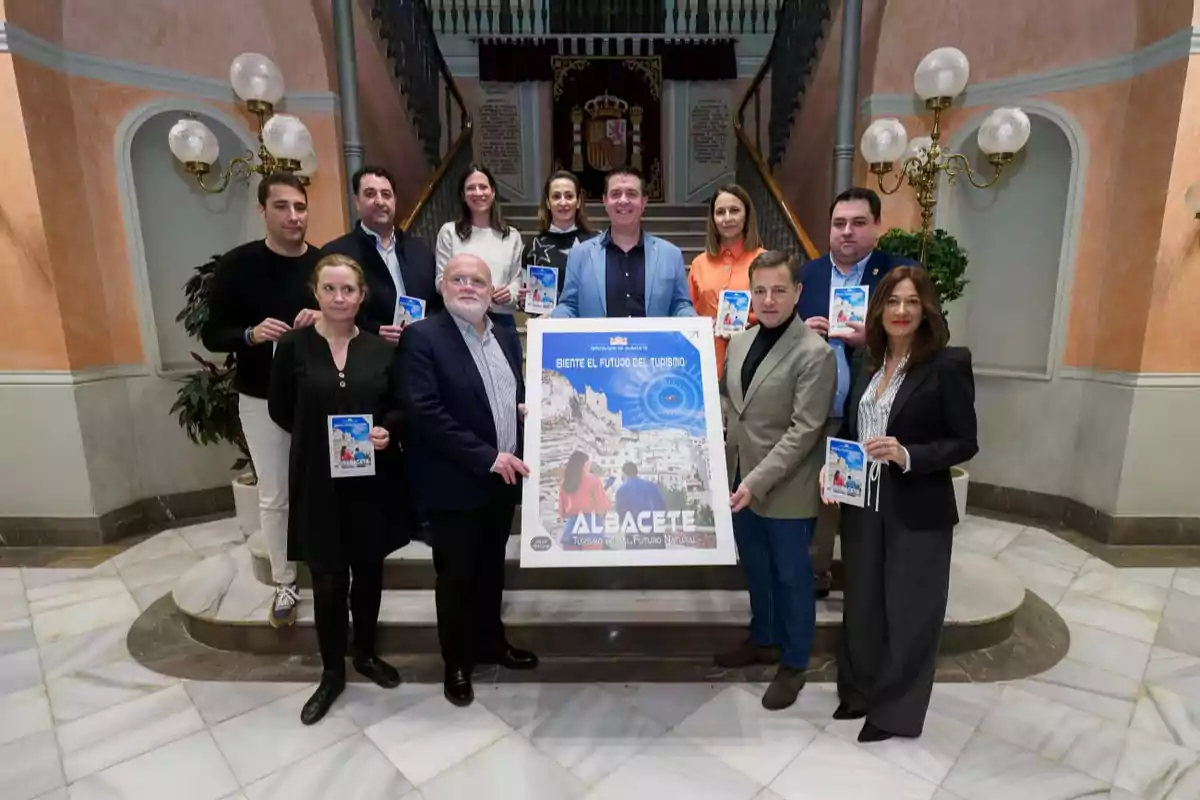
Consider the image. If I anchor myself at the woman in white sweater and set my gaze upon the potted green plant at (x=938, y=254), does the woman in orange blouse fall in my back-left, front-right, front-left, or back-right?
front-right

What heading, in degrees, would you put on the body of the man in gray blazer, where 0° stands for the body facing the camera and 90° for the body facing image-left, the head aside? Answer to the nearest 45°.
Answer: approximately 45°

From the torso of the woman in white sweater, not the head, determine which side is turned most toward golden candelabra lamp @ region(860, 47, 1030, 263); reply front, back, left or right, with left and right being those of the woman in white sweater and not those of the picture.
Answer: left

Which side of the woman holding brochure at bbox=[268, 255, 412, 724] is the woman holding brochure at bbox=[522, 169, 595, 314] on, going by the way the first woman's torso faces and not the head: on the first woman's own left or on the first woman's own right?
on the first woman's own left

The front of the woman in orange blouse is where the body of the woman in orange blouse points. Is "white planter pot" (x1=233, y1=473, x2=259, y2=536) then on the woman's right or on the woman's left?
on the woman's right

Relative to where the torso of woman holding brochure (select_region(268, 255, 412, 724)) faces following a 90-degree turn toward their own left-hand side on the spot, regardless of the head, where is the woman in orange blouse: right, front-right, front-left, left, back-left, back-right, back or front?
front

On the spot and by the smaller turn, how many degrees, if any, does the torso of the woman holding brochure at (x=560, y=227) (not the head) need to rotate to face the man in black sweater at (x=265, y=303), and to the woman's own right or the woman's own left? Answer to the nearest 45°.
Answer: approximately 45° to the woman's own right

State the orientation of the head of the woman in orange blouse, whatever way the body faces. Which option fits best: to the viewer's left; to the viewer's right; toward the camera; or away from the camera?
toward the camera

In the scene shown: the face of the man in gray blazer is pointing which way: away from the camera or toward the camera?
toward the camera

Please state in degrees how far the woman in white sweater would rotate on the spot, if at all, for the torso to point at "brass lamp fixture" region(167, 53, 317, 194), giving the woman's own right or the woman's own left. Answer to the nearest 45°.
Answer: approximately 135° to the woman's own right

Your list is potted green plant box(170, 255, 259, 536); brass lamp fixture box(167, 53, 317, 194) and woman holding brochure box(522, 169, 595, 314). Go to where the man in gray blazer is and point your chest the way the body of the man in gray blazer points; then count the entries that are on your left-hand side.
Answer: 0

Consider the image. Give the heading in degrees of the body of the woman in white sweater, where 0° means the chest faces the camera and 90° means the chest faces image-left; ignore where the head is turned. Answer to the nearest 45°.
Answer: approximately 0°

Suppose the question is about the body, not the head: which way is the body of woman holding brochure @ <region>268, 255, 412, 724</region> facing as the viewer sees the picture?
toward the camera

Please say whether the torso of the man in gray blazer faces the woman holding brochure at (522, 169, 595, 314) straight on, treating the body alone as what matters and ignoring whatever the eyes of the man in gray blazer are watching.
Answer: no

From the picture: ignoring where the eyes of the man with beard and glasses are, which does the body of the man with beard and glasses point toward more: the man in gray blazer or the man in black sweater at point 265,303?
the man in gray blazer

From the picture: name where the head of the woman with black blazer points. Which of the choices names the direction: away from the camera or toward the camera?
toward the camera

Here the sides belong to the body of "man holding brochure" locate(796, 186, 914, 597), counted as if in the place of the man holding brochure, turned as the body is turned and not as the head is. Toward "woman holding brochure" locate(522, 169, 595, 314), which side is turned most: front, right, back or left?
right

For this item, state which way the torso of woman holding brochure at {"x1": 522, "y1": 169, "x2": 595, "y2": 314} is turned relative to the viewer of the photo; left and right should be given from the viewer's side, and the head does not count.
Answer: facing the viewer

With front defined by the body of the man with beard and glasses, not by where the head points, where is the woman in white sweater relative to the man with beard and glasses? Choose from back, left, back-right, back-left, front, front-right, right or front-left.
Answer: back-left

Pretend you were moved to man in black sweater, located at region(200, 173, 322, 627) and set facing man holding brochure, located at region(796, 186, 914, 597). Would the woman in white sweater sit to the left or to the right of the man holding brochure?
left

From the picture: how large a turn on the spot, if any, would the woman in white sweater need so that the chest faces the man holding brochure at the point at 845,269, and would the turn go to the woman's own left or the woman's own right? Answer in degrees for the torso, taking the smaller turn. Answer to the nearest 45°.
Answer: approximately 45° to the woman's own left
